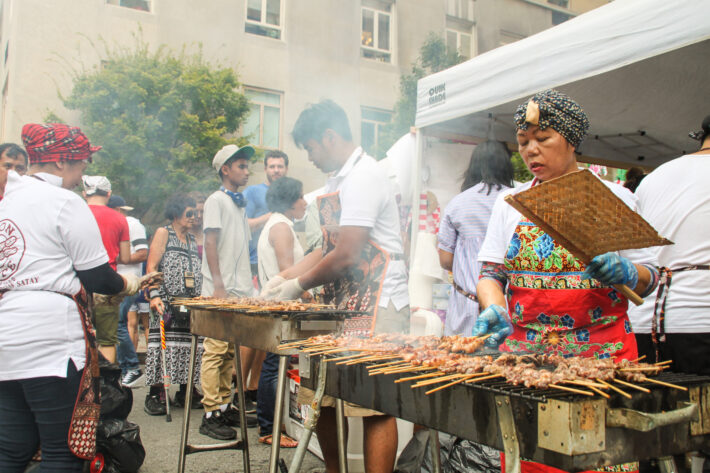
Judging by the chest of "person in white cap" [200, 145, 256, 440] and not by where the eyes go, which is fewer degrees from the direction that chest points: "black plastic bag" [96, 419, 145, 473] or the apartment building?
the black plastic bag

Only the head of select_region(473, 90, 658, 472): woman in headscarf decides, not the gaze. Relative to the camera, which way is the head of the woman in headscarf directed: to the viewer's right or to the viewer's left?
to the viewer's left

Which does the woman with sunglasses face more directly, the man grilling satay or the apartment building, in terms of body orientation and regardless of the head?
the man grilling satay

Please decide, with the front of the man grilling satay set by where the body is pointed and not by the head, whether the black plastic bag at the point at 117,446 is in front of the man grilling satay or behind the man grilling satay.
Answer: in front

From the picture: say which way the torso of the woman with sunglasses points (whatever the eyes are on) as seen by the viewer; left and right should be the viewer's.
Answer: facing the viewer and to the right of the viewer

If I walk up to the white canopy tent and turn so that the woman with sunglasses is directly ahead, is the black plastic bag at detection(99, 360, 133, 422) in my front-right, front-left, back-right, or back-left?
front-left

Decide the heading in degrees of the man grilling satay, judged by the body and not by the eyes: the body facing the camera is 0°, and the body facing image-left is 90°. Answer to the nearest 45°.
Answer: approximately 90°

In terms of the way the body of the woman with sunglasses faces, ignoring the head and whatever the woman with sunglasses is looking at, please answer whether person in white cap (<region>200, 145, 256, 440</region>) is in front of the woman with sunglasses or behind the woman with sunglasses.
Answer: in front

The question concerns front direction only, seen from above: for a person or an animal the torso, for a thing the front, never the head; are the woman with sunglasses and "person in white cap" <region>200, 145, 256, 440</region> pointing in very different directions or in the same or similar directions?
same or similar directions

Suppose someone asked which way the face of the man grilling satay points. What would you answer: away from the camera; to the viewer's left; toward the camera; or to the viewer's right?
to the viewer's left

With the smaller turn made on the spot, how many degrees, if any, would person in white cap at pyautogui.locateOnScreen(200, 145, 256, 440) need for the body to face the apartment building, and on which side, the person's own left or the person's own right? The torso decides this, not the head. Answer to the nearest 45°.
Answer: approximately 135° to the person's own left

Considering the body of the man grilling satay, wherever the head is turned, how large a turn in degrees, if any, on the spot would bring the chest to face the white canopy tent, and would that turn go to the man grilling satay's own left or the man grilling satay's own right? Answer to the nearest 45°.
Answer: approximately 135° to the man grilling satay's own right

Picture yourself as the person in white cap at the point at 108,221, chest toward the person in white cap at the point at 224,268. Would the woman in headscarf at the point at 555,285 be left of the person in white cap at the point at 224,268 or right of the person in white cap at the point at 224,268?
right

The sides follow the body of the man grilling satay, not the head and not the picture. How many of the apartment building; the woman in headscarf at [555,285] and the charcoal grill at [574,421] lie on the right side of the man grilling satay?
1

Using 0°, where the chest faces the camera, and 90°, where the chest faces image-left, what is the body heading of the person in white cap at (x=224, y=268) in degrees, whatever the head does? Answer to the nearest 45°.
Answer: approximately 315°
